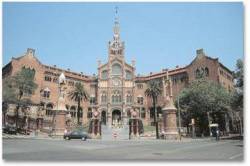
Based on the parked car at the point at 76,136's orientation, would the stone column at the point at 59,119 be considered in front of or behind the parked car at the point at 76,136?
in front

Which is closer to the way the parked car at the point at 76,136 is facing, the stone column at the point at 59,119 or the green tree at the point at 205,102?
the stone column

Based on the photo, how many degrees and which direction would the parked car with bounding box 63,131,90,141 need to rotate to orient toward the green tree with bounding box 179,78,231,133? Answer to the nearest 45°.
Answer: approximately 135° to its right

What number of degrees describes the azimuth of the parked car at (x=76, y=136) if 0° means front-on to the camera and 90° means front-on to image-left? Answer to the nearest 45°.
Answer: approximately 90°

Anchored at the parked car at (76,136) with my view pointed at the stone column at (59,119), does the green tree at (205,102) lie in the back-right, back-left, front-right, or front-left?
back-right
